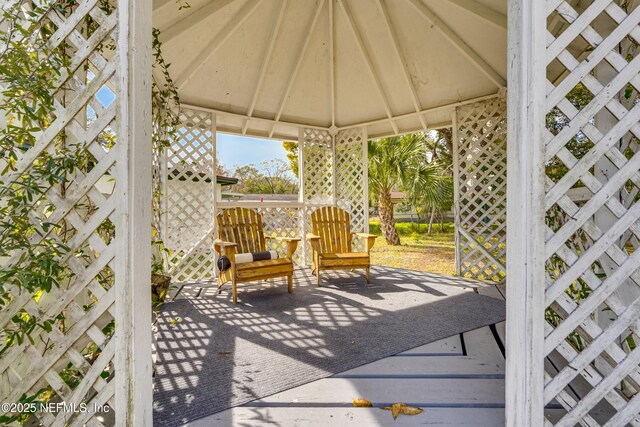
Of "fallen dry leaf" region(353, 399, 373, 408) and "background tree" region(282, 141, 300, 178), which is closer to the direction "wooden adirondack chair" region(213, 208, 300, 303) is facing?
the fallen dry leaf

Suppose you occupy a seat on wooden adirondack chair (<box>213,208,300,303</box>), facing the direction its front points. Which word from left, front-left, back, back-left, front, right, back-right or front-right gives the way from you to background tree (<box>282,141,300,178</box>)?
back-left

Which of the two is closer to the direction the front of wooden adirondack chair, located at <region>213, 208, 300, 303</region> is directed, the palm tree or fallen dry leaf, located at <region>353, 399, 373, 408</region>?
the fallen dry leaf

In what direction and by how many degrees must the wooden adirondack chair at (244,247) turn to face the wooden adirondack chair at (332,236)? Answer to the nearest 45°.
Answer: approximately 90° to its left

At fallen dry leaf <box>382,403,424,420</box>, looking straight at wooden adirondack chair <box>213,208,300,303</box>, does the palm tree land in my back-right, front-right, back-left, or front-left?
front-right

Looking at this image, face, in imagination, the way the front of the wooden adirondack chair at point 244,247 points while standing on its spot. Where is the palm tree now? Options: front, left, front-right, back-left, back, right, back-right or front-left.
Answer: left

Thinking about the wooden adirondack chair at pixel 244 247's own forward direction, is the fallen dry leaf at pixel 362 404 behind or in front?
in front

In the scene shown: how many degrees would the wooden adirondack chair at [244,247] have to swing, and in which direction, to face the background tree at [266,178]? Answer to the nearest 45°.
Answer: approximately 135° to its left

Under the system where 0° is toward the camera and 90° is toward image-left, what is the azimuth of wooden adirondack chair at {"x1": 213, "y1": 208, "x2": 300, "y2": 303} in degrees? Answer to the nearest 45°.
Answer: approximately 315°
